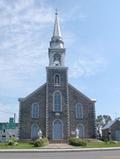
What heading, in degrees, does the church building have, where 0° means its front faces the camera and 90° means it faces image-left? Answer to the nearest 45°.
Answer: approximately 0°
